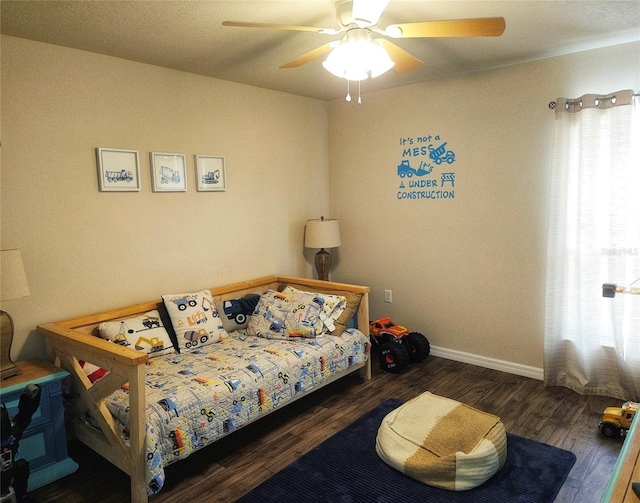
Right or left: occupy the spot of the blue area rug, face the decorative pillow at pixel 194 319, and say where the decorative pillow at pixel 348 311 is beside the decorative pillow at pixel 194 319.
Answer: right

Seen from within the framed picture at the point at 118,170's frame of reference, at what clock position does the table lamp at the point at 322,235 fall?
The table lamp is roughly at 10 o'clock from the framed picture.

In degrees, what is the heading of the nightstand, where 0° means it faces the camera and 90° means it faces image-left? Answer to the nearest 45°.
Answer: approximately 315°

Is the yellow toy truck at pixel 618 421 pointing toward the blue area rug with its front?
yes

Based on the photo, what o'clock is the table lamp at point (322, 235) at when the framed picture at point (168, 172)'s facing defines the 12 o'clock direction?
The table lamp is roughly at 10 o'clock from the framed picture.
